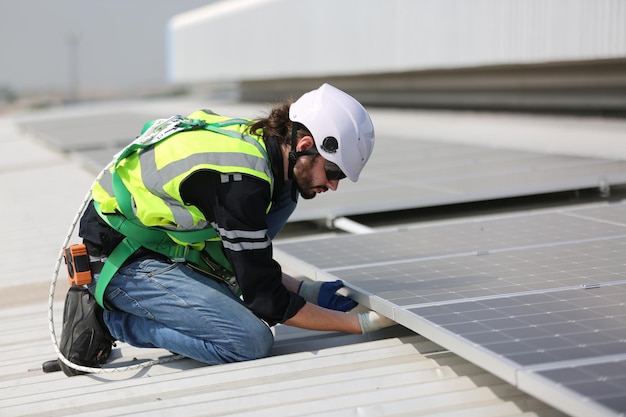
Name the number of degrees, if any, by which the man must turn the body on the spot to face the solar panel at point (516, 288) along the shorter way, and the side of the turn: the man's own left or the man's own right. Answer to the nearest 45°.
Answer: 0° — they already face it

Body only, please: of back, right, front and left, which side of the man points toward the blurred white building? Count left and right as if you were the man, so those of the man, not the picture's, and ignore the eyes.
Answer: left

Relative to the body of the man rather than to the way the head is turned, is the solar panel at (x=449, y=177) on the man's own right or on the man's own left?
on the man's own left

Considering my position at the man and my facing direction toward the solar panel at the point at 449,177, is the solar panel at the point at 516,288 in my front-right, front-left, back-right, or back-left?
front-right

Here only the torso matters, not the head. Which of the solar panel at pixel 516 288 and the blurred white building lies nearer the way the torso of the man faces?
the solar panel

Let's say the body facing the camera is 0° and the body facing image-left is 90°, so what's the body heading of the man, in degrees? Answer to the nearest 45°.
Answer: approximately 270°
